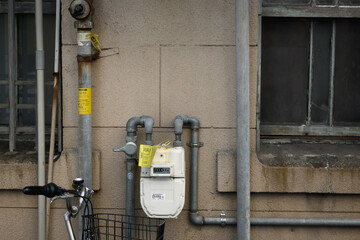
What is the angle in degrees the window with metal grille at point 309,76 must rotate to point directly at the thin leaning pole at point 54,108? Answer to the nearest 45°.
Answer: approximately 45° to its right

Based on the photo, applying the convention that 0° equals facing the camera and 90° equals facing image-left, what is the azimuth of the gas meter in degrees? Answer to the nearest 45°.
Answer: approximately 0°

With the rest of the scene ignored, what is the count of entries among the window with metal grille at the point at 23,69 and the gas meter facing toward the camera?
2

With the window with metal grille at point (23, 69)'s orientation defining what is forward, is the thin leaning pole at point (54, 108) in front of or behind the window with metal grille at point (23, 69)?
in front

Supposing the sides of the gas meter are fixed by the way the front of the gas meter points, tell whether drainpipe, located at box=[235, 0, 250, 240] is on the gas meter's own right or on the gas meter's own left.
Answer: on the gas meter's own left

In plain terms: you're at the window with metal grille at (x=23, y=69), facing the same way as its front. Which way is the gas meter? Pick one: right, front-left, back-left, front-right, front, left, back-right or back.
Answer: front-left

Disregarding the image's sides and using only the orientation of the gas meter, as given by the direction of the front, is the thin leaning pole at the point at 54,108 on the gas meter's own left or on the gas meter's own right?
on the gas meter's own right

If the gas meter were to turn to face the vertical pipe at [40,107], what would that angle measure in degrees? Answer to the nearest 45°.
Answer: approximately 135° to its right

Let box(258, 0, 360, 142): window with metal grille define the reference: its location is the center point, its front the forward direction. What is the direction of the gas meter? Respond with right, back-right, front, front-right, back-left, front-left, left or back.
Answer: front-right

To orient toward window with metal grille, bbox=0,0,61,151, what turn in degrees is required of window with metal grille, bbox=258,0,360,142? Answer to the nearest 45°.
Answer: approximately 90° to its right

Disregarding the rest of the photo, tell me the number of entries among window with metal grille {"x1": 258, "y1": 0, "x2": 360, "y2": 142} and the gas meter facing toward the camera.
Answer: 2
